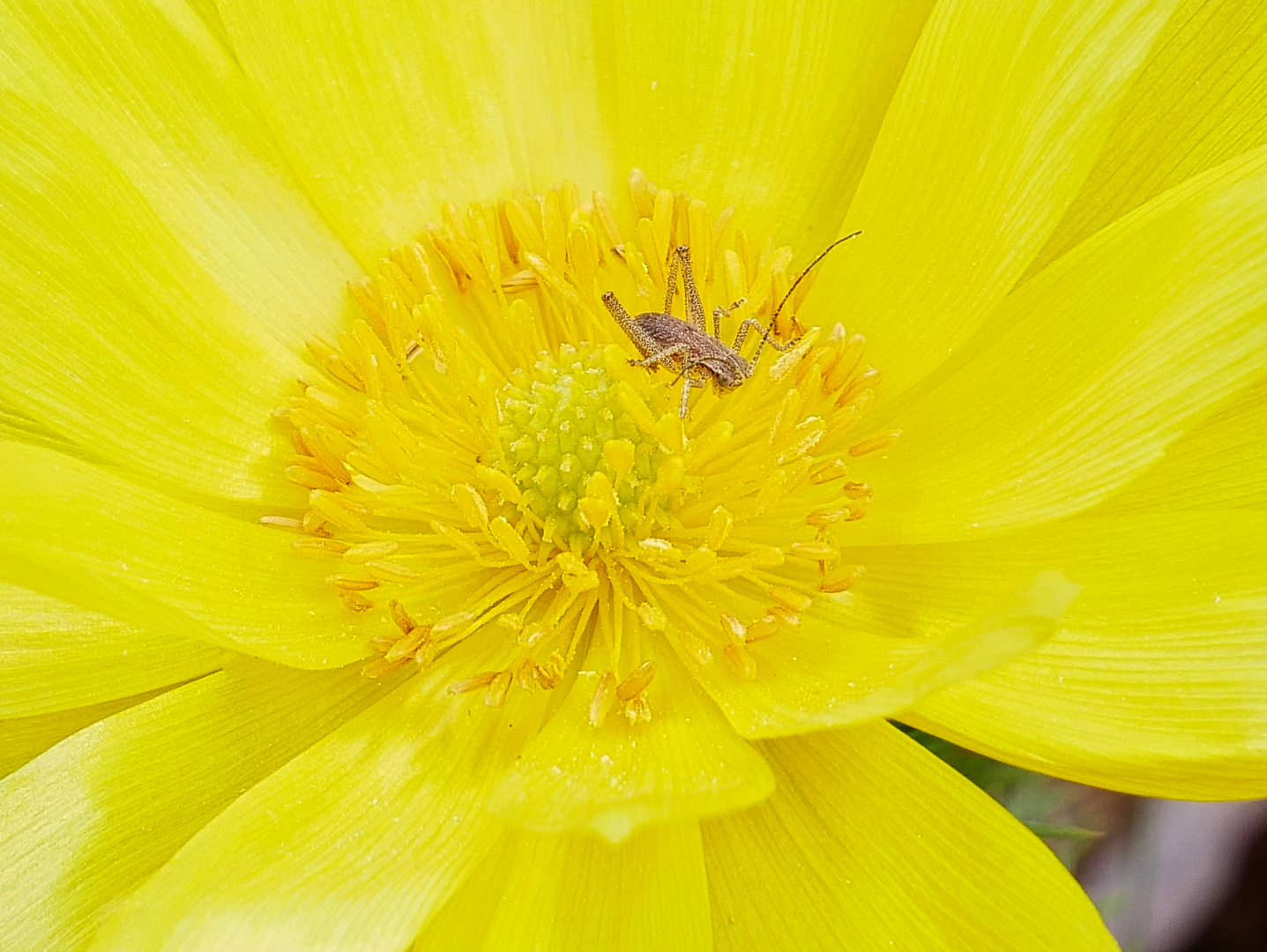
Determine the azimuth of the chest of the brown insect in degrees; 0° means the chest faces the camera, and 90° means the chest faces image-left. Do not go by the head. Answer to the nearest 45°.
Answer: approximately 315°
